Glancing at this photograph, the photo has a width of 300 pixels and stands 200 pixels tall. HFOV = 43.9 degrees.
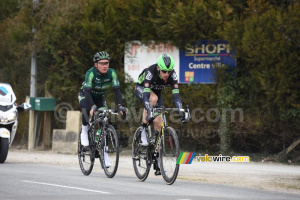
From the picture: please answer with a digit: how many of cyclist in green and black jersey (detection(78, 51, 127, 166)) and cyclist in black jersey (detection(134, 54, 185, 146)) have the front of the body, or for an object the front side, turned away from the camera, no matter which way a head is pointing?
0

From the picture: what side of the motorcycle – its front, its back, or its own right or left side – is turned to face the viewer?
front

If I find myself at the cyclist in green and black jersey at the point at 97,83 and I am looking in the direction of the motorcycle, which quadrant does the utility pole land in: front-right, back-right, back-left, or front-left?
front-right

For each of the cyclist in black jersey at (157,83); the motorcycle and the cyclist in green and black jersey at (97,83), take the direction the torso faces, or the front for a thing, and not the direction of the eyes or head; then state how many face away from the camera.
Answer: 0

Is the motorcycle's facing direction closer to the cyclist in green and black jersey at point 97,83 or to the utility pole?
the cyclist in green and black jersey

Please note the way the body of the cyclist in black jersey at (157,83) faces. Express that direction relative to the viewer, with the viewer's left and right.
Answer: facing the viewer and to the right of the viewer

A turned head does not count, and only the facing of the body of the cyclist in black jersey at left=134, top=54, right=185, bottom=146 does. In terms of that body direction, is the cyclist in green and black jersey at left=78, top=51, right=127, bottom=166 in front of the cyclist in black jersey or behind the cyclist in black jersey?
behind

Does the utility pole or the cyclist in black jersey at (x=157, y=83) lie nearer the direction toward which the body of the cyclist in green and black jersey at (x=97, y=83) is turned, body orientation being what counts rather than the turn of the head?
the cyclist in black jersey

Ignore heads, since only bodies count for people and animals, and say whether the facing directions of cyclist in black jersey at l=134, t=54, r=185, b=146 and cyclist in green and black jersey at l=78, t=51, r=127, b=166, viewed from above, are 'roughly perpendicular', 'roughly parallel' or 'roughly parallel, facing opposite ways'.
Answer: roughly parallel

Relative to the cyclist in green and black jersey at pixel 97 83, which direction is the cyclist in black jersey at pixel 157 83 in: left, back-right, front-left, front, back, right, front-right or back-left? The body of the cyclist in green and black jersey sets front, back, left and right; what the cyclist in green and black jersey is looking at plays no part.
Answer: front
